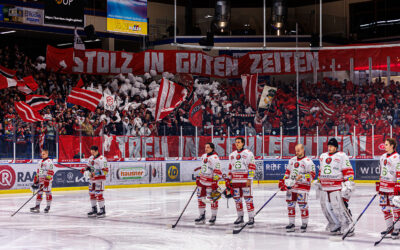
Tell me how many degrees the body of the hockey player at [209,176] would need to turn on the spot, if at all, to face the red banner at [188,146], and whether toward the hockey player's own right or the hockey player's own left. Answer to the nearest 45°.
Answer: approximately 135° to the hockey player's own right

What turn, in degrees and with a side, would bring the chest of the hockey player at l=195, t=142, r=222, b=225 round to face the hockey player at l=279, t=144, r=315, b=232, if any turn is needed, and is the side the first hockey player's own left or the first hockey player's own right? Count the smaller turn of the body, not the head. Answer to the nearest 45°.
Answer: approximately 90° to the first hockey player's own left

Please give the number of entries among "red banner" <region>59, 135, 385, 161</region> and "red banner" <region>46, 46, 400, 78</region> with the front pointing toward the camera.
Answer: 2

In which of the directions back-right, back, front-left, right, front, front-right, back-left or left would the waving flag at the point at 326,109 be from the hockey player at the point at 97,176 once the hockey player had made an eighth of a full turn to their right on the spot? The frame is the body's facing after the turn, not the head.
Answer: back-right

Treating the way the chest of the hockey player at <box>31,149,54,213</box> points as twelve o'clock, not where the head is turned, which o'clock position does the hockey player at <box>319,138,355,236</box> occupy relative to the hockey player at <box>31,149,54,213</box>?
the hockey player at <box>319,138,355,236</box> is roughly at 9 o'clock from the hockey player at <box>31,149,54,213</box>.

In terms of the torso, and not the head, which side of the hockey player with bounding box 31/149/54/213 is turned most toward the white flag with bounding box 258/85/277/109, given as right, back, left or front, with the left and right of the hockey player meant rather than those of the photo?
back

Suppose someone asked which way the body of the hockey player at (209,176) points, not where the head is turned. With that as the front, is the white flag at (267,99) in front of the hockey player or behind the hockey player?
behind

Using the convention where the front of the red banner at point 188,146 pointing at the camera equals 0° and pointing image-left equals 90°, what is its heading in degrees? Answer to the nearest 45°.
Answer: approximately 0°

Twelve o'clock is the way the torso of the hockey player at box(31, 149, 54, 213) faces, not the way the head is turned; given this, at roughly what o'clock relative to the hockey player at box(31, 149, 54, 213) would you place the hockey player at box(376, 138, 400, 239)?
the hockey player at box(376, 138, 400, 239) is roughly at 9 o'clock from the hockey player at box(31, 149, 54, 213).
